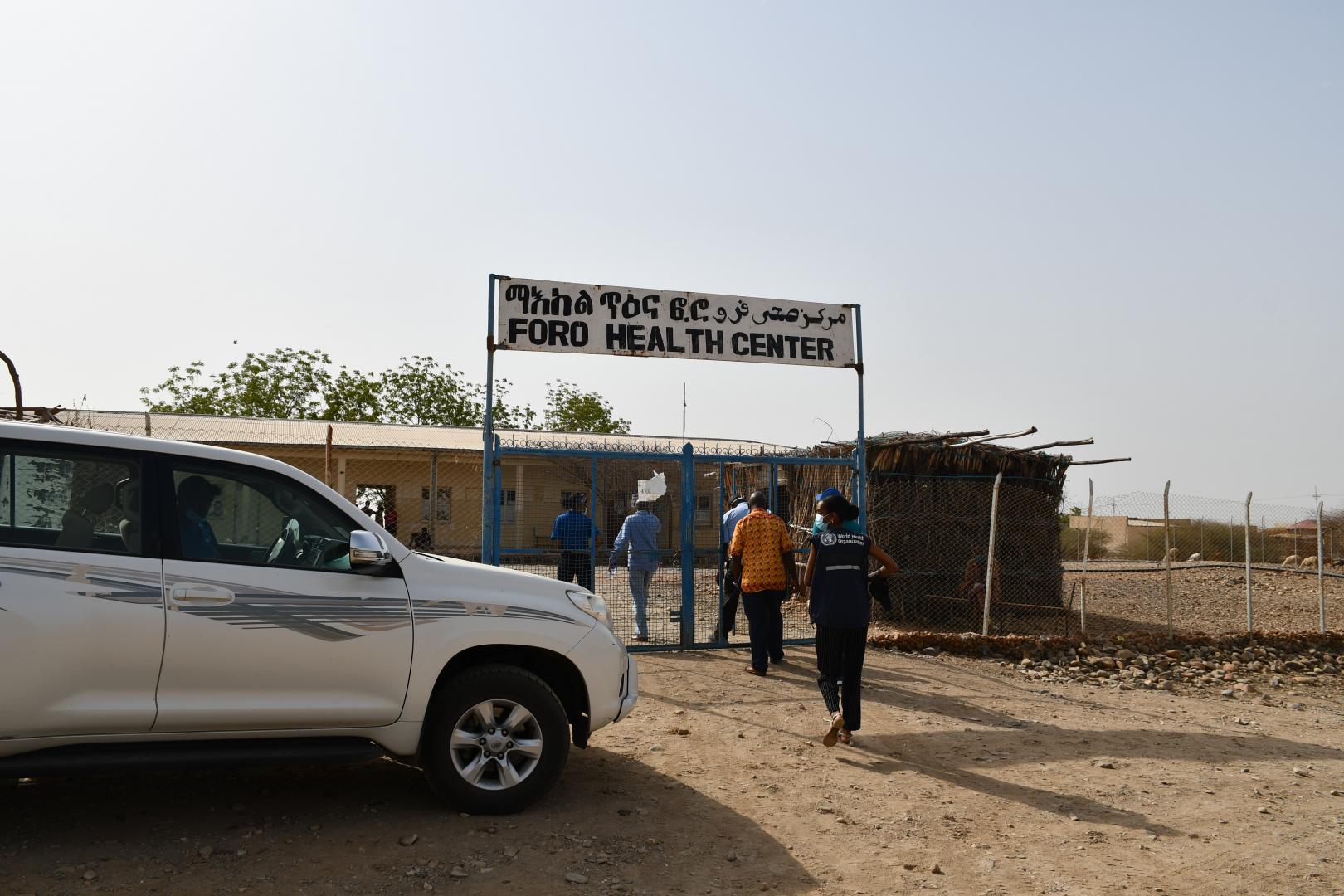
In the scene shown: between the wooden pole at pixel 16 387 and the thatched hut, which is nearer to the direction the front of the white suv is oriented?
the thatched hut

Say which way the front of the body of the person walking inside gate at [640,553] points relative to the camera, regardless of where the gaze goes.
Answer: away from the camera

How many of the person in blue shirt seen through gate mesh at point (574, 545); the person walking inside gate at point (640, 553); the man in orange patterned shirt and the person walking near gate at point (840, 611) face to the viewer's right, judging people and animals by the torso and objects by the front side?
0

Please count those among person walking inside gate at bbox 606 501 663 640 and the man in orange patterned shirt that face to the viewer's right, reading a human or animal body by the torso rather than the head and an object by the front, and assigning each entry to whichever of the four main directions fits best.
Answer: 0

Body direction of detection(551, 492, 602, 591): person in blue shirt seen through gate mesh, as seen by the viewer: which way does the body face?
away from the camera

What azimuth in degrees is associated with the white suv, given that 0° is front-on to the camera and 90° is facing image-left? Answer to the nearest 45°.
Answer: approximately 270°

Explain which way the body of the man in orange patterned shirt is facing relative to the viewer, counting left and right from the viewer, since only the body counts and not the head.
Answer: facing away from the viewer

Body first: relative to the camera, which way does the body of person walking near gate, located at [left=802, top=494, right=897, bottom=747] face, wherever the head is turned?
away from the camera

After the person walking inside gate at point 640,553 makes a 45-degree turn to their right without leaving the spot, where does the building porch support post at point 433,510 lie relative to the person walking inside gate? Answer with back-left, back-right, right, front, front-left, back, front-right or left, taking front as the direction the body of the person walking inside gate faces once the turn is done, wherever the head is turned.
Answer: left

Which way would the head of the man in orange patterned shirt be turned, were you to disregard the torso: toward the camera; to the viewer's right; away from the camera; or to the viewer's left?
away from the camera

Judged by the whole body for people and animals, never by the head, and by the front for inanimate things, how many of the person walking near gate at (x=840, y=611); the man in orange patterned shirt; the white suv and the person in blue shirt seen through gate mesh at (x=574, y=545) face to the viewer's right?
1
